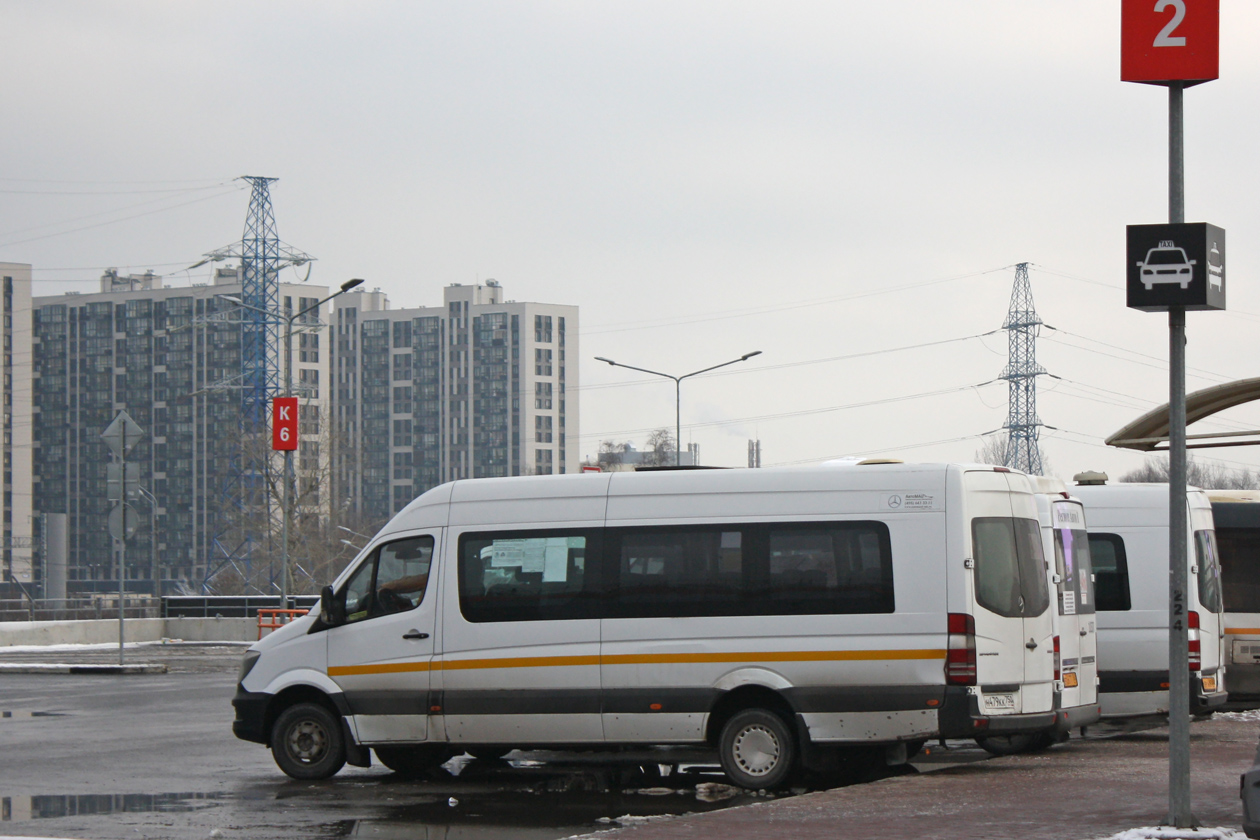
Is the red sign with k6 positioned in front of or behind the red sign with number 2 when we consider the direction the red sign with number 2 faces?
behind

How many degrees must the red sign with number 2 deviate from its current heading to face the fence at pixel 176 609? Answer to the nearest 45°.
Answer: approximately 135° to its right

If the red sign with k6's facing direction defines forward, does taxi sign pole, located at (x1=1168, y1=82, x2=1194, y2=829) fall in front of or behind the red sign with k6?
in front

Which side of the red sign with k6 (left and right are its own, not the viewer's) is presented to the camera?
front

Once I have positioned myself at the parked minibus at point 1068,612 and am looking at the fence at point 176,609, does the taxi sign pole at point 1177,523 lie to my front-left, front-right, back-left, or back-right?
back-left

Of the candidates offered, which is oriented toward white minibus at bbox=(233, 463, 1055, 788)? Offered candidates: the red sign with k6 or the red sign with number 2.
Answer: the red sign with k6

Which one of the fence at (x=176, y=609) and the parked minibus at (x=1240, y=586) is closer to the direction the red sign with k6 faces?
the parked minibus

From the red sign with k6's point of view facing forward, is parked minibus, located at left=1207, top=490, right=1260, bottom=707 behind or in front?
in front

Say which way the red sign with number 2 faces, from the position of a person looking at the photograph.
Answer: facing the viewer

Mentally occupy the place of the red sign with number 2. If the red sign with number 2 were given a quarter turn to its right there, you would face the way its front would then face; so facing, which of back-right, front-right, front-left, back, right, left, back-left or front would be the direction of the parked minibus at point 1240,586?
right

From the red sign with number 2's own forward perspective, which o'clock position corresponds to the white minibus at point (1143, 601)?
The white minibus is roughly at 6 o'clock from the red sign with number 2.

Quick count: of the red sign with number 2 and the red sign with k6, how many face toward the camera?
2
